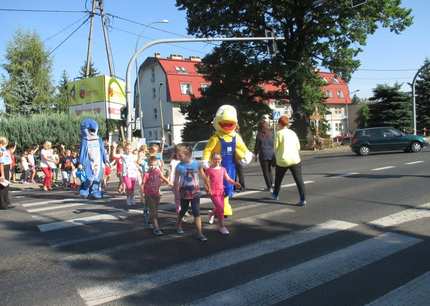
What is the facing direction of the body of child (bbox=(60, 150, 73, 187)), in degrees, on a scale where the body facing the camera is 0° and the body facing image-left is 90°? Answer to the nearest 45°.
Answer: approximately 0°

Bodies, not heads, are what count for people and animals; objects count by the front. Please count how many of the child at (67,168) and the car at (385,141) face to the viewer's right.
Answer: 1

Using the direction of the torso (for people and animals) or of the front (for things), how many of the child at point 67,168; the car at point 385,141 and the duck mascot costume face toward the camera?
2

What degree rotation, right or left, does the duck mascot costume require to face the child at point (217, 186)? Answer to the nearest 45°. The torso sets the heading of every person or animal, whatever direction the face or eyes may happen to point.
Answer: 0° — it already faces them

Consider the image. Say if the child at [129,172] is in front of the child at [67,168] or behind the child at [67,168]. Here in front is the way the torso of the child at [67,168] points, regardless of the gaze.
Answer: in front

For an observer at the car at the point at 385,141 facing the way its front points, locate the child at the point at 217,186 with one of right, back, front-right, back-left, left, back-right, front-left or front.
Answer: right

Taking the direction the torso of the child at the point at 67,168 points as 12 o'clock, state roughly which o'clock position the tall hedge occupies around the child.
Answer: The tall hedge is roughly at 6 o'clock from the child.

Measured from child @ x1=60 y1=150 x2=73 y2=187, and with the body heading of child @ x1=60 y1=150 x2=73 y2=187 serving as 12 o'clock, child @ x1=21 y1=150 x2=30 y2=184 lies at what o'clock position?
child @ x1=21 y1=150 x2=30 y2=184 is roughly at 5 o'clock from child @ x1=60 y1=150 x2=73 y2=187.

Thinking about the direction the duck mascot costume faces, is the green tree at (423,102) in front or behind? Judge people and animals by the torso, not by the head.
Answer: behind

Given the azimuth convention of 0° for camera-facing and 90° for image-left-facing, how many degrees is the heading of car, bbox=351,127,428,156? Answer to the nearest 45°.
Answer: approximately 270°

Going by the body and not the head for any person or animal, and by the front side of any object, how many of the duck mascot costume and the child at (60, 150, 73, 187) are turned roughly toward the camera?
2
